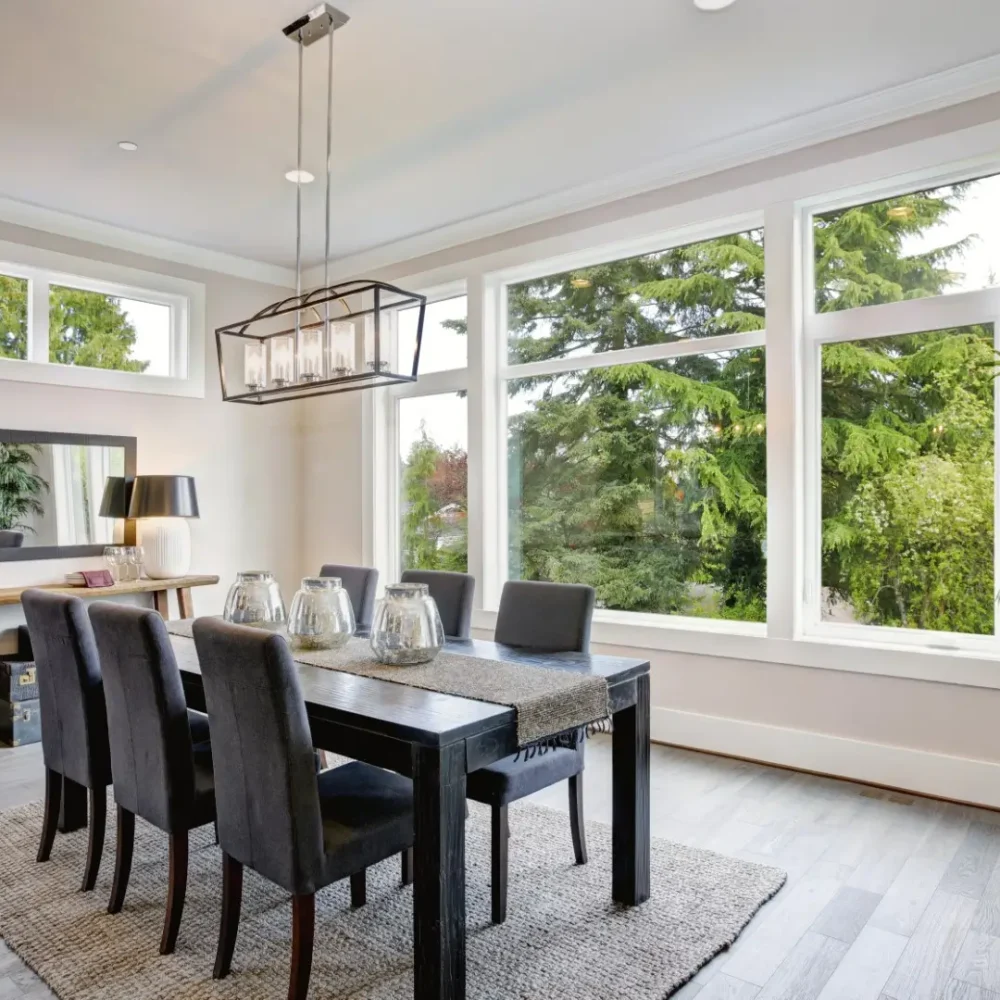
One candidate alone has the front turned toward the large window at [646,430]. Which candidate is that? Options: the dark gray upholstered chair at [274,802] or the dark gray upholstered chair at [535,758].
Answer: the dark gray upholstered chair at [274,802]

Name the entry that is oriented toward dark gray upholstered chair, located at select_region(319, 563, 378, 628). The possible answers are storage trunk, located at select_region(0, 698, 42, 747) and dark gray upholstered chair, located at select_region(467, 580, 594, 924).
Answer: the storage trunk

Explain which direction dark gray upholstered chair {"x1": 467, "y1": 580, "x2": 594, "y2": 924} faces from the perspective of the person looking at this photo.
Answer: facing the viewer and to the left of the viewer

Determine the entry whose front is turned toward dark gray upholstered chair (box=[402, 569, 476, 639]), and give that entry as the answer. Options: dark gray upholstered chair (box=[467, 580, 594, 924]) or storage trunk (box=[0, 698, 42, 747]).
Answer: the storage trunk

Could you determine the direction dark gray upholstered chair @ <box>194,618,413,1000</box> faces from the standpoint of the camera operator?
facing away from the viewer and to the right of the viewer

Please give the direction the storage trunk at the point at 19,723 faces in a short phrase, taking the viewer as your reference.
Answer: facing the viewer and to the right of the viewer

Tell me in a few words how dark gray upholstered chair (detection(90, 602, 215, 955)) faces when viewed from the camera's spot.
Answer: facing away from the viewer and to the right of the viewer

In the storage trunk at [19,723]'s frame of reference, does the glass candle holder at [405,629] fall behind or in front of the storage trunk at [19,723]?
in front

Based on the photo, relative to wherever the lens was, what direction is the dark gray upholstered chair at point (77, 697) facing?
facing away from the viewer and to the right of the viewer

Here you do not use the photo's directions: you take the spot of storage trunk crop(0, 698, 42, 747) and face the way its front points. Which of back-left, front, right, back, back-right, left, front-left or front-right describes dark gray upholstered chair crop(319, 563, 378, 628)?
front

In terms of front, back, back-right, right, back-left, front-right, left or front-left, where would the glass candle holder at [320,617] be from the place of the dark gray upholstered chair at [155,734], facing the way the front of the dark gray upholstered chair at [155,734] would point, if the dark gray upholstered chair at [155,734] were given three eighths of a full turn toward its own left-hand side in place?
back-right
